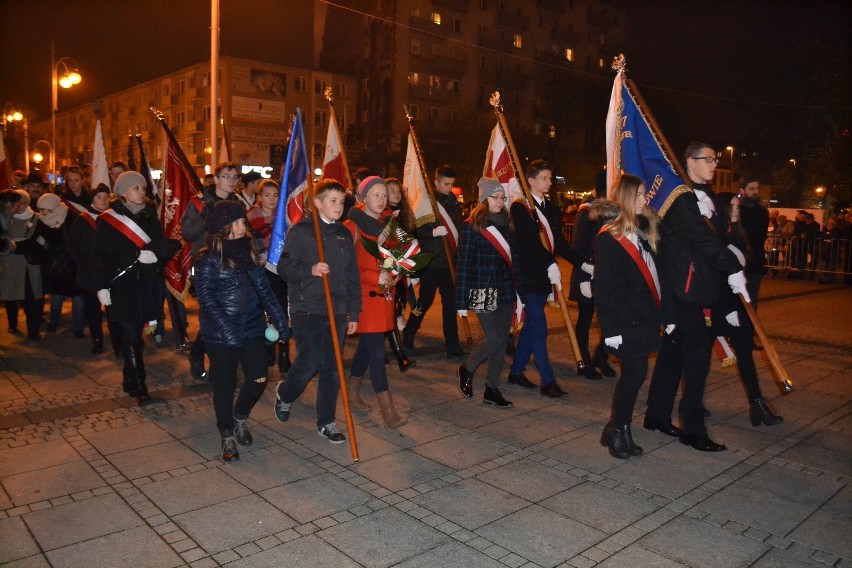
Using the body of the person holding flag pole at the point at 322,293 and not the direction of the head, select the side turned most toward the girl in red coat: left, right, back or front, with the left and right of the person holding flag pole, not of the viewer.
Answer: left

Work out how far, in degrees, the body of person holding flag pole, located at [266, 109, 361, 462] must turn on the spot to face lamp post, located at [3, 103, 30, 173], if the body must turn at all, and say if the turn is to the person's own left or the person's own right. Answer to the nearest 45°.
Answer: approximately 180°

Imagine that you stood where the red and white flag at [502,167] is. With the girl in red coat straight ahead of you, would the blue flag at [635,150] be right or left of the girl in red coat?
left

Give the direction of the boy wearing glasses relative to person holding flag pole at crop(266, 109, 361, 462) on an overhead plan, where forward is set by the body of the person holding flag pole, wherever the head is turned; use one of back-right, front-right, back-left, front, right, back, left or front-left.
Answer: front-left

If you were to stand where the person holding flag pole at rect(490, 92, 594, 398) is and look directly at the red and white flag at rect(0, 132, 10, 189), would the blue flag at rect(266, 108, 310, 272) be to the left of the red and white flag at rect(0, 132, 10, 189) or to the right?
left
